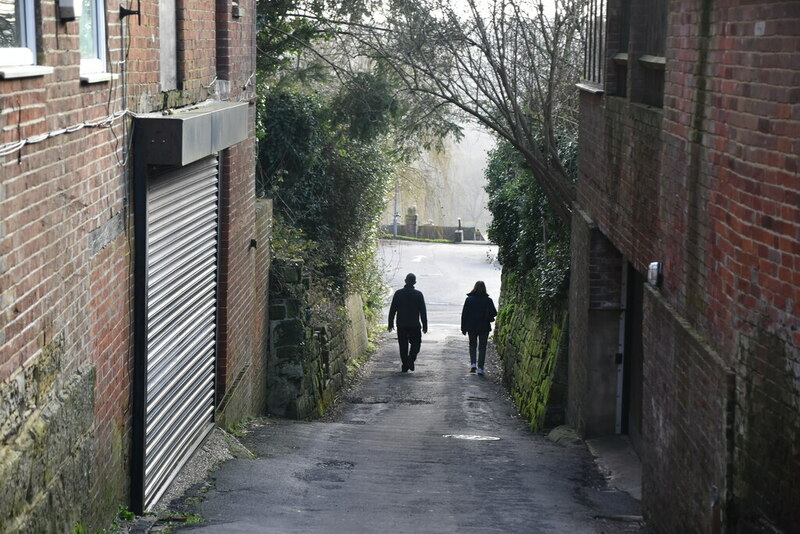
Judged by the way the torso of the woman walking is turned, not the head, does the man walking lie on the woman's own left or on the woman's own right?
on the woman's own left

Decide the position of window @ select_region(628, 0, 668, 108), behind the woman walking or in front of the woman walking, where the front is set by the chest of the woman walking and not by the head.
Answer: behind

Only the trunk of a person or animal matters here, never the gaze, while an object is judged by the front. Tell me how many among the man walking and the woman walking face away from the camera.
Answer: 2

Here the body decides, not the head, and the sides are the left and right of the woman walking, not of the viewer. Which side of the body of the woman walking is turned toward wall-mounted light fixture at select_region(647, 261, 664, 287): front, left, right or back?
back

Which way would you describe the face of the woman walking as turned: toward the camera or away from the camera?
away from the camera

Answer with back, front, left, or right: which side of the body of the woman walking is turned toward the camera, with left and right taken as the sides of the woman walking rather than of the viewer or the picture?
back

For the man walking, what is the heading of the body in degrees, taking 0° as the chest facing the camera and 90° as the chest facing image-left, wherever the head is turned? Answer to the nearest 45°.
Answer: approximately 180°

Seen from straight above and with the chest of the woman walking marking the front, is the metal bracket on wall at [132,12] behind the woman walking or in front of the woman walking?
behind

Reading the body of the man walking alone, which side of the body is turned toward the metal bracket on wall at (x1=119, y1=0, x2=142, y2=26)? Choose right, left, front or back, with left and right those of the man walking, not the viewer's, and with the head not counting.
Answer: back

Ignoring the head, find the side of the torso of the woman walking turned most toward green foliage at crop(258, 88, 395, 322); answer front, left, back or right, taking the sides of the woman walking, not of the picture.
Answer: left
